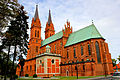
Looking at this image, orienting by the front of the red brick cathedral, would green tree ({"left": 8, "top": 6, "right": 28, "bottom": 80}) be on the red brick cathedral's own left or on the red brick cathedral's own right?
on the red brick cathedral's own left

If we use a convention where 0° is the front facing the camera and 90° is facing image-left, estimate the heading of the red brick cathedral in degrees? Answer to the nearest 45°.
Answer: approximately 135°
